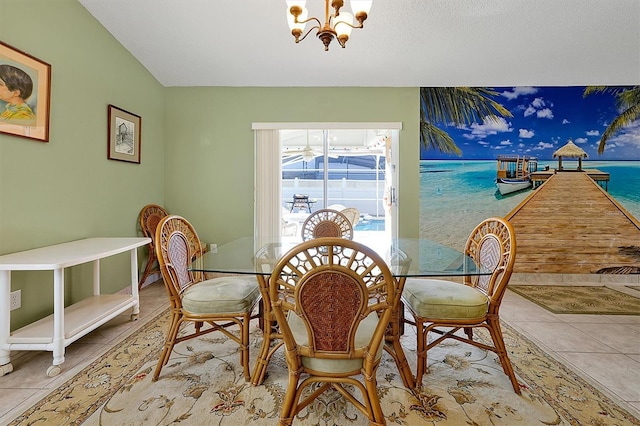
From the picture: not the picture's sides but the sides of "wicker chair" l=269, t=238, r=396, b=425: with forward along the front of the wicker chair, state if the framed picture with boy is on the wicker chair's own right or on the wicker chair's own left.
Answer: on the wicker chair's own left

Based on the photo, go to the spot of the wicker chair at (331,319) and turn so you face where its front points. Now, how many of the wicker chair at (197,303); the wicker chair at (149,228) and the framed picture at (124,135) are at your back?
0

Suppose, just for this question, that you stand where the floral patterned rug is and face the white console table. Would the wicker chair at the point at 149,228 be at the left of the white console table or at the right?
right

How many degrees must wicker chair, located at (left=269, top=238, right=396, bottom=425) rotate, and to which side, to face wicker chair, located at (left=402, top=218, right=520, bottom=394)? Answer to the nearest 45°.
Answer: approximately 45° to its right

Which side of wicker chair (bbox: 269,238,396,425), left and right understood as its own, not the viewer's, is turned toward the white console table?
left

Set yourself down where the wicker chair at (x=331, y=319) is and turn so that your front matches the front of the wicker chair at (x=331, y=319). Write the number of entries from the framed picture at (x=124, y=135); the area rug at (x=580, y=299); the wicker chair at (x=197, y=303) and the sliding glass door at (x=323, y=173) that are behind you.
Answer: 0

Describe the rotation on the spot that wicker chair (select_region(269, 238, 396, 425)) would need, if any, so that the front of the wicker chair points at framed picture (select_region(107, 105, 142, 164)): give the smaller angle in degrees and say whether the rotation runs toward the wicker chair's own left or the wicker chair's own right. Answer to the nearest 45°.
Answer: approximately 45° to the wicker chair's own left

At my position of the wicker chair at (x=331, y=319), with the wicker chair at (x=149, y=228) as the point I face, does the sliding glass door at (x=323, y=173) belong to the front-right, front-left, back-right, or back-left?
front-right

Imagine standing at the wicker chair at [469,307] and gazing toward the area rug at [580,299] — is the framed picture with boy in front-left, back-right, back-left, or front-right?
back-left

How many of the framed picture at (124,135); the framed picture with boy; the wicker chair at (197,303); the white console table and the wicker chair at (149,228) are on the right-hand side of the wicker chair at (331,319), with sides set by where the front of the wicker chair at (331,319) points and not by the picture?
0

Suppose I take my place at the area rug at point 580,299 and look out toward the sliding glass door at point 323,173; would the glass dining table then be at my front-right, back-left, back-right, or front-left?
front-left

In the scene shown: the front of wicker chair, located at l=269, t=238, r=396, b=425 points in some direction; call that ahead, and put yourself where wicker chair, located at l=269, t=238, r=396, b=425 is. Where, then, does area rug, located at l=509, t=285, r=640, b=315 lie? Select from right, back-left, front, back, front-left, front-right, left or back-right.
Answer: front-right

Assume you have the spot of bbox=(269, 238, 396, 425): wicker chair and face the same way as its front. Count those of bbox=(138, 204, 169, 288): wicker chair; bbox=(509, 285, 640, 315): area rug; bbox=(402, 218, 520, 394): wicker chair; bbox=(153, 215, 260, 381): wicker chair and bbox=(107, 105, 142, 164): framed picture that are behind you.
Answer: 0

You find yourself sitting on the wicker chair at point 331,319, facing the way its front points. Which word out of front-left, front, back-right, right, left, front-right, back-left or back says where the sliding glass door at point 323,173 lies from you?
front

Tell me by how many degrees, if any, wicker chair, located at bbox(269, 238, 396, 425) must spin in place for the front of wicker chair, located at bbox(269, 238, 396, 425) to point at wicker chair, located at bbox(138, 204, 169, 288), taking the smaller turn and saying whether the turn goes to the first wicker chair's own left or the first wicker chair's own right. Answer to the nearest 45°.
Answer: approximately 45° to the first wicker chair's own left

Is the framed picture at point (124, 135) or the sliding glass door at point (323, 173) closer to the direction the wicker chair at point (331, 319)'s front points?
the sliding glass door

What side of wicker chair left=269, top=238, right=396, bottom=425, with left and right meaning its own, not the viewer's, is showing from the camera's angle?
back
